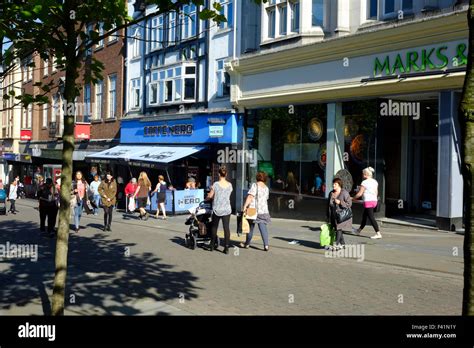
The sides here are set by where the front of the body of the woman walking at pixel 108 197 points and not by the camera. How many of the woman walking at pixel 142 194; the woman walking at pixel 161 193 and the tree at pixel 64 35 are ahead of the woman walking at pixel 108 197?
1

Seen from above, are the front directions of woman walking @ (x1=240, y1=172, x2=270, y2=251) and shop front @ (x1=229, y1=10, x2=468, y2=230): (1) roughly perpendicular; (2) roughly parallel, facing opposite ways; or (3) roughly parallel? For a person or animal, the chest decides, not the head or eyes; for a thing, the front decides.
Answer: roughly perpendicular

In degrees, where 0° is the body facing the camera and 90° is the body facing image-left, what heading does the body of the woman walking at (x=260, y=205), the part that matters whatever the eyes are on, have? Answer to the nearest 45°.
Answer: approximately 135°

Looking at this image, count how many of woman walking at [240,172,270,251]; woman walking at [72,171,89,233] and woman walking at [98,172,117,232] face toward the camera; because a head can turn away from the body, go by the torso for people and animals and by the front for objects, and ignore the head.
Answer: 2

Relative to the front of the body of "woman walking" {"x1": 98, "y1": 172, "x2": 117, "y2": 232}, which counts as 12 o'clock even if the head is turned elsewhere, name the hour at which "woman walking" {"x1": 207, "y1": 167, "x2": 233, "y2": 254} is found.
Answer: "woman walking" {"x1": 207, "y1": 167, "x2": 233, "y2": 254} is roughly at 11 o'clock from "woman walking" {"x1": 98, "y1": 172, "x2": 117, "y2": 232}.

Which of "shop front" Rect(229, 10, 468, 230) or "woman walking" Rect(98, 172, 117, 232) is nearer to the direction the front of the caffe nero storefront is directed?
the woman walking

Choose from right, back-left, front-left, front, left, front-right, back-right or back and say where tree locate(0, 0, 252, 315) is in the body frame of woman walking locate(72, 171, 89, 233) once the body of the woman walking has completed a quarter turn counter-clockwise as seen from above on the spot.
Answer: right

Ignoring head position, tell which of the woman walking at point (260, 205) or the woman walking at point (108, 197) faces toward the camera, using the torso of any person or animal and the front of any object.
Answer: the woman walking at point (108, 197)

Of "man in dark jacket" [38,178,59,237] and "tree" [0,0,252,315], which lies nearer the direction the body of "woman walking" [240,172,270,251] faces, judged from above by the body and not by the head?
the man in dark jacket

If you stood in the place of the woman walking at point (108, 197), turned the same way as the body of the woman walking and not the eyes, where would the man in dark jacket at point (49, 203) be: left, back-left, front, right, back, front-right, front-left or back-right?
front-right

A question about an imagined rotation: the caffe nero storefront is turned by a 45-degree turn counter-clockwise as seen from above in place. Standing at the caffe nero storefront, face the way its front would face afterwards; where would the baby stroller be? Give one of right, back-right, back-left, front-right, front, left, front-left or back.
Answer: front

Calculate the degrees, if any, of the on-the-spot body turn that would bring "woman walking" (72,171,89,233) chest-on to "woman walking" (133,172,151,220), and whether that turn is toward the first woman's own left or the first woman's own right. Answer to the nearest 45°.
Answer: approximately 135° to the first woman's own left

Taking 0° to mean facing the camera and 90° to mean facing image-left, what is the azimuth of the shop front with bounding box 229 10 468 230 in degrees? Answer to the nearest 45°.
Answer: approximately 45°

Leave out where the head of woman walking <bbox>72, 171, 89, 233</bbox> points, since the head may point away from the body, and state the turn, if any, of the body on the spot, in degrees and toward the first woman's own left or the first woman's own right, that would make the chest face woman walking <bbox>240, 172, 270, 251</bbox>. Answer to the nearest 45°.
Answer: approximately 45° to the first woman's own left

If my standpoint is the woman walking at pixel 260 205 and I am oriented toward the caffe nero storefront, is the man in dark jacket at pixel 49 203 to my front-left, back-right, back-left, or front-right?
front-left

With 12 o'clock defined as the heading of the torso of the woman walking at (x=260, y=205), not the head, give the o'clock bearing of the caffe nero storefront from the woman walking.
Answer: The caffe nero storefront is roughly at 1 o'clock from the woman walking.

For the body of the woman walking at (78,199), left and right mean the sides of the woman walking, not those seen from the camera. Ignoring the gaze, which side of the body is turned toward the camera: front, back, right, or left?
front
